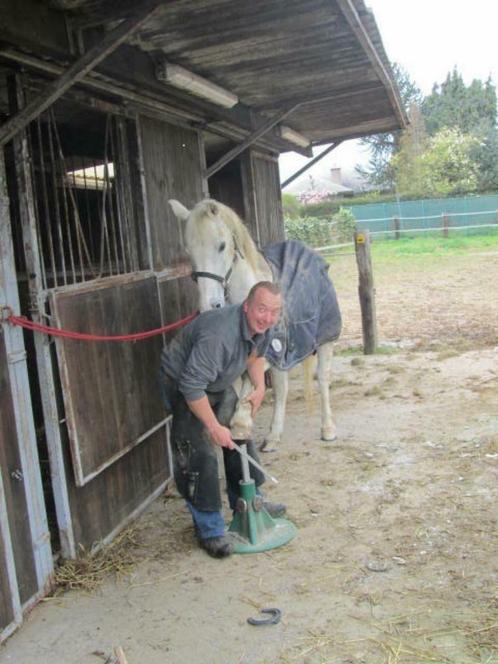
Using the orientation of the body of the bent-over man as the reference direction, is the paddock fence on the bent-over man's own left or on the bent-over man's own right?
on the bent-over man's own left

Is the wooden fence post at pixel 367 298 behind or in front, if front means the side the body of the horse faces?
behind

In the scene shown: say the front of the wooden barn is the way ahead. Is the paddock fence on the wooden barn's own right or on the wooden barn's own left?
on the wooden barn's own left

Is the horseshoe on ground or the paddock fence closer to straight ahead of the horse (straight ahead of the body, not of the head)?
the horseshoe on ground

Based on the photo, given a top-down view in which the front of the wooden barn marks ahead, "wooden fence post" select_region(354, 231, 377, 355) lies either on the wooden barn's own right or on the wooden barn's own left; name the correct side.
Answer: on the wooden barn's own left
